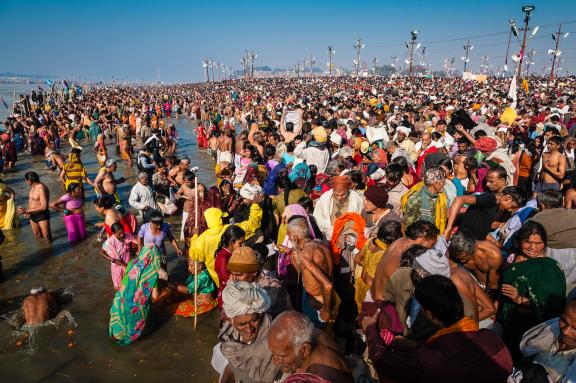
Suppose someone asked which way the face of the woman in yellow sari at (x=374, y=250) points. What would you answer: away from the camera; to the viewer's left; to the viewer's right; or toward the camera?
away from the camera

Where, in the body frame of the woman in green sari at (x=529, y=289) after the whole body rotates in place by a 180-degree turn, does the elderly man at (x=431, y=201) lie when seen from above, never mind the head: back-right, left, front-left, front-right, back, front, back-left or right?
left

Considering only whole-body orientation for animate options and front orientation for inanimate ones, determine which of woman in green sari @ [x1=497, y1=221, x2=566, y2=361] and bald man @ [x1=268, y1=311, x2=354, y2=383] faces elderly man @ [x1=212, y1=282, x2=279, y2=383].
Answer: the bald man

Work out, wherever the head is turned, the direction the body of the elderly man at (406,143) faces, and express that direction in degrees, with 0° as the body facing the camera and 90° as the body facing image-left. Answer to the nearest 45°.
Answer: approximately 45°

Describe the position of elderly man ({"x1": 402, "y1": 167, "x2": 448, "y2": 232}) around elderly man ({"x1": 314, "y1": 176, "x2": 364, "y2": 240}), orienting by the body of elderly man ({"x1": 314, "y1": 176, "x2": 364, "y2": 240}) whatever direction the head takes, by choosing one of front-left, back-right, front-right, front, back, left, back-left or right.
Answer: left
